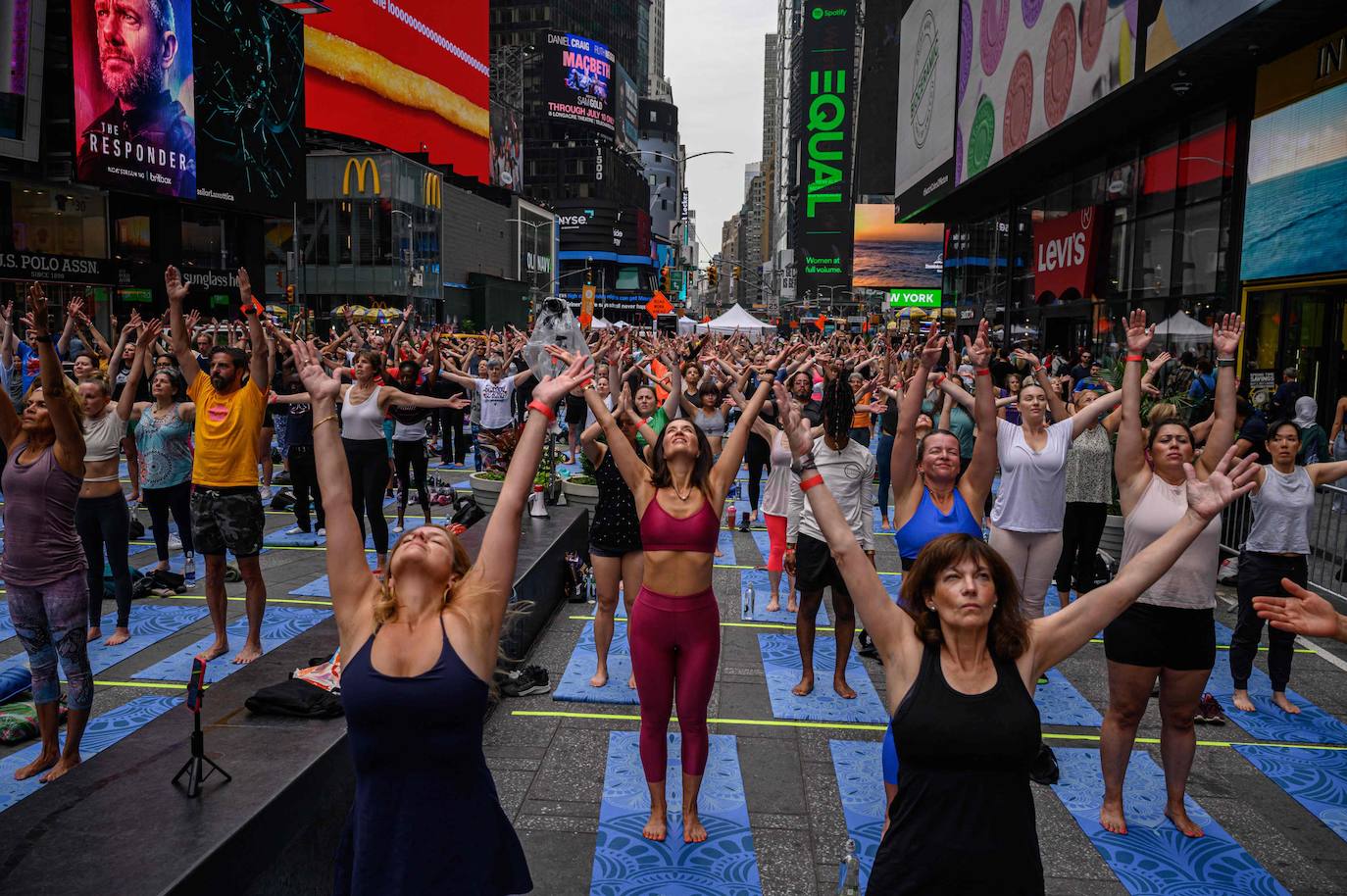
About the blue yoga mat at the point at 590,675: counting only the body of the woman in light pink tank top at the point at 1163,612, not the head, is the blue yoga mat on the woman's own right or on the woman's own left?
on the woman's own right

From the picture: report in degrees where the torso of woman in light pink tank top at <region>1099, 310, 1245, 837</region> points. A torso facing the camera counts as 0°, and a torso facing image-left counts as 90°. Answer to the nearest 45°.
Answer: approximately 0°

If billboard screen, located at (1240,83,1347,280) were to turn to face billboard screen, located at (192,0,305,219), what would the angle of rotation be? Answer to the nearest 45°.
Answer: approximately 45° to its right

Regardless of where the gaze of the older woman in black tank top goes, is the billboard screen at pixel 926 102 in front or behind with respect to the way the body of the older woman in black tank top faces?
behind

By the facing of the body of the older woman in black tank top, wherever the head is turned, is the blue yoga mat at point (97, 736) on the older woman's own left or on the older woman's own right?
on the older woman's own right

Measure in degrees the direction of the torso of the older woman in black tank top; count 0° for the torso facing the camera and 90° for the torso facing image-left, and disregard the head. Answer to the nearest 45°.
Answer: approximately 0°

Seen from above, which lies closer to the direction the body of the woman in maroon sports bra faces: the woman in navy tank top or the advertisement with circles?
the woman in navy tank top

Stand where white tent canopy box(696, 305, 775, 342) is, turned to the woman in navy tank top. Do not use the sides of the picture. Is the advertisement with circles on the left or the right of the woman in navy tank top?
left
